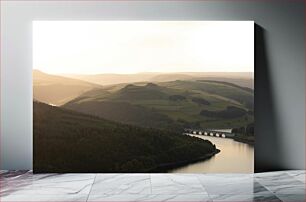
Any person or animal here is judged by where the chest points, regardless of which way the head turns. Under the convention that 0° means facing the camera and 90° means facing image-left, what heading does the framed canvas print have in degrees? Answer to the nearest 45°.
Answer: approximately 0°
